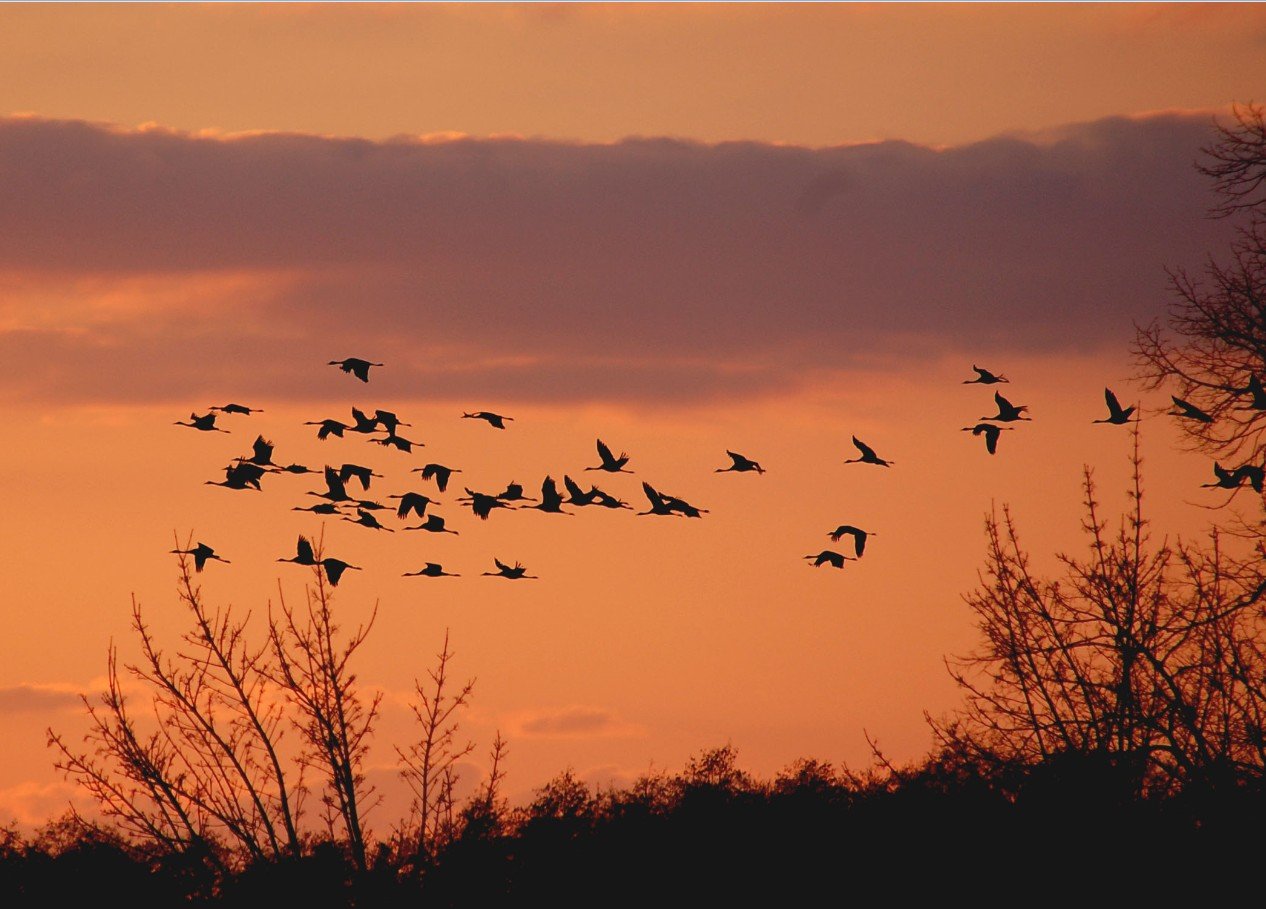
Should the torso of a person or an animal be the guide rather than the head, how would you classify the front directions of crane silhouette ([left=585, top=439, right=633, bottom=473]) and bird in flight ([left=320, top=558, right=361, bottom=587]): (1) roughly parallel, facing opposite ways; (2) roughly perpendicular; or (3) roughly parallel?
roughly parallel

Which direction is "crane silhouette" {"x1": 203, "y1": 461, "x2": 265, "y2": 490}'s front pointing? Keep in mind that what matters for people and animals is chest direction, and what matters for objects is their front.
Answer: to the viewer's left

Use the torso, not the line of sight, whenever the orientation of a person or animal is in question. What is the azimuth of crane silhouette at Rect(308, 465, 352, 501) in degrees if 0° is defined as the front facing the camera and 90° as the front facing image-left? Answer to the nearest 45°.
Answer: approximately 90°

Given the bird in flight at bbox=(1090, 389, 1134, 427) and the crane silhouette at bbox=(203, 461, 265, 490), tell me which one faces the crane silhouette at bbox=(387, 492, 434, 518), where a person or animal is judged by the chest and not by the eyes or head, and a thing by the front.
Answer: the bird in flight

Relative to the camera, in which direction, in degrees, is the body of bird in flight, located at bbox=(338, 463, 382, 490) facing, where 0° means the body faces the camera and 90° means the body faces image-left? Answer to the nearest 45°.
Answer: approximately 90°

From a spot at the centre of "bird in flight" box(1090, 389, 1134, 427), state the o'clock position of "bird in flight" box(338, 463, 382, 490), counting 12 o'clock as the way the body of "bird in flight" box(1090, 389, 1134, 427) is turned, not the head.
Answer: "bird in flight" box(338, 463, 382, 490) is roughly at 12 o'clock from "bird in flight" box(1090, 389, 1134, 427).
